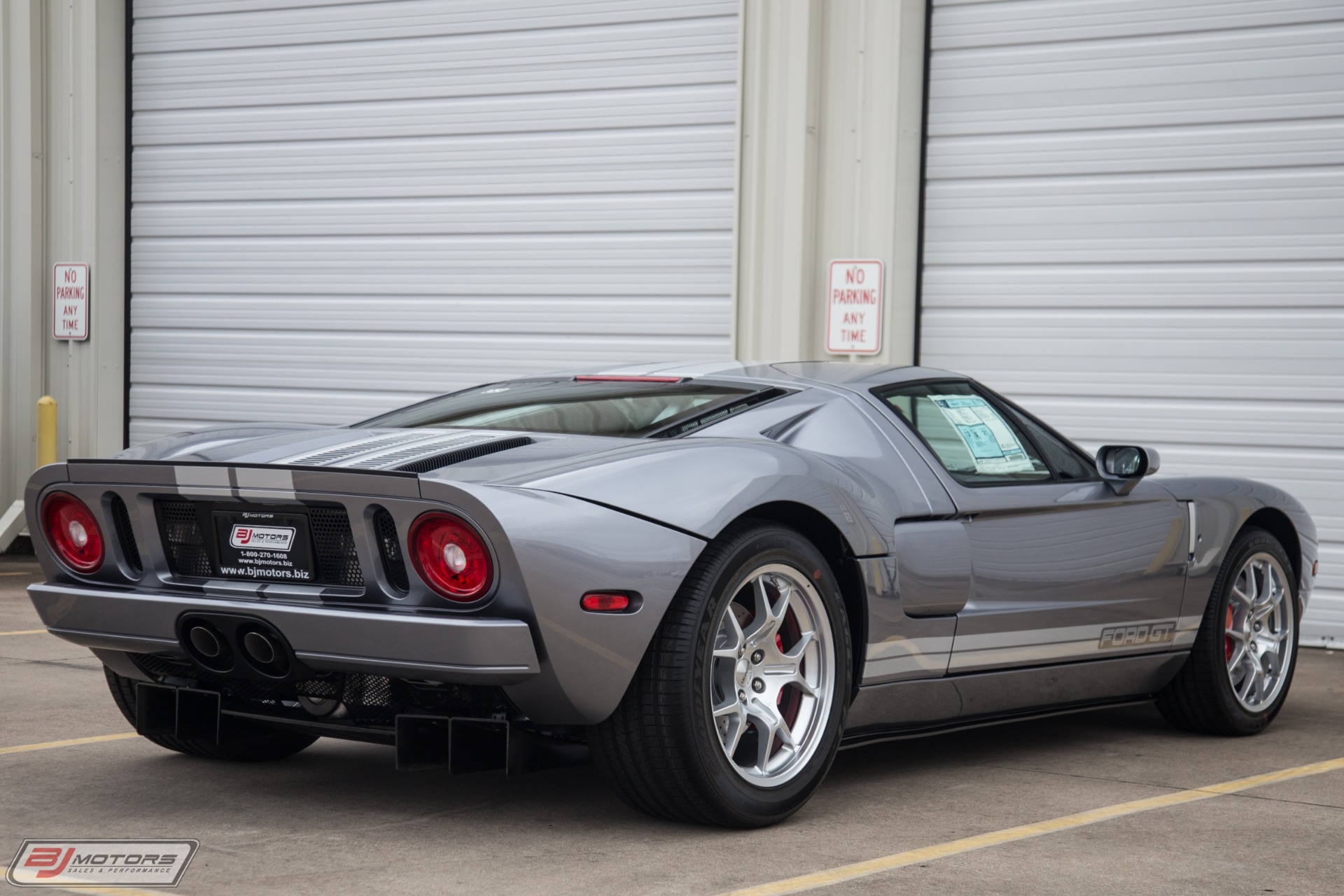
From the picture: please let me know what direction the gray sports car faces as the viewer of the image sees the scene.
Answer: facing away from the viewer and to the right of the viewer

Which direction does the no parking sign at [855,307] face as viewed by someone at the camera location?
facing the viewer

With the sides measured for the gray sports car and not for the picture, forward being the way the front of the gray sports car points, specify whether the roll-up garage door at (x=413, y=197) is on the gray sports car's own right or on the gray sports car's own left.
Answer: on the gray sports car's own left

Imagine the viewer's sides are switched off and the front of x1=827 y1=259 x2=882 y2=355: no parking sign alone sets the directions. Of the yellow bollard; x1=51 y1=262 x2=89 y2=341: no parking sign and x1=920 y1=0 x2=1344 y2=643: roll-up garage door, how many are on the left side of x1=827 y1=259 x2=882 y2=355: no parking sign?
1

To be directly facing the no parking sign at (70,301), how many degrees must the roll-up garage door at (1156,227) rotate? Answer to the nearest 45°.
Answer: approximately 90° to its right

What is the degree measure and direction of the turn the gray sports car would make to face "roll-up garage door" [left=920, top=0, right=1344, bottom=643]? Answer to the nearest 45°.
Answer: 0° — it already faces it

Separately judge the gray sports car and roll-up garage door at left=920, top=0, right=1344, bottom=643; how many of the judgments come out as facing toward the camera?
1

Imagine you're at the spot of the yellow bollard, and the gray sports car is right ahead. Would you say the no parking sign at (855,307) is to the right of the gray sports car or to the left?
left

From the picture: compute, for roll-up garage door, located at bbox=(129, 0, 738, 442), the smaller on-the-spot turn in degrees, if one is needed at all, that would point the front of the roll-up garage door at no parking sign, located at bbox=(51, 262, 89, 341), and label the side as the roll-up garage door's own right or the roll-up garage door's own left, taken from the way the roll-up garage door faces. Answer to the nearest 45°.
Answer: approximately 135° to the roll-up garage door's own right

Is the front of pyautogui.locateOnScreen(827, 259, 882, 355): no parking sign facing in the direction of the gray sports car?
yes

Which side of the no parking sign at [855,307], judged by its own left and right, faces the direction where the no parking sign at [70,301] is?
right

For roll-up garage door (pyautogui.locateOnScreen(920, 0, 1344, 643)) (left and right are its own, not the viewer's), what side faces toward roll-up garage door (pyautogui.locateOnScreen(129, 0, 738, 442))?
right

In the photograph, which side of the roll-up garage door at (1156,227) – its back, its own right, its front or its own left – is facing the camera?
front
